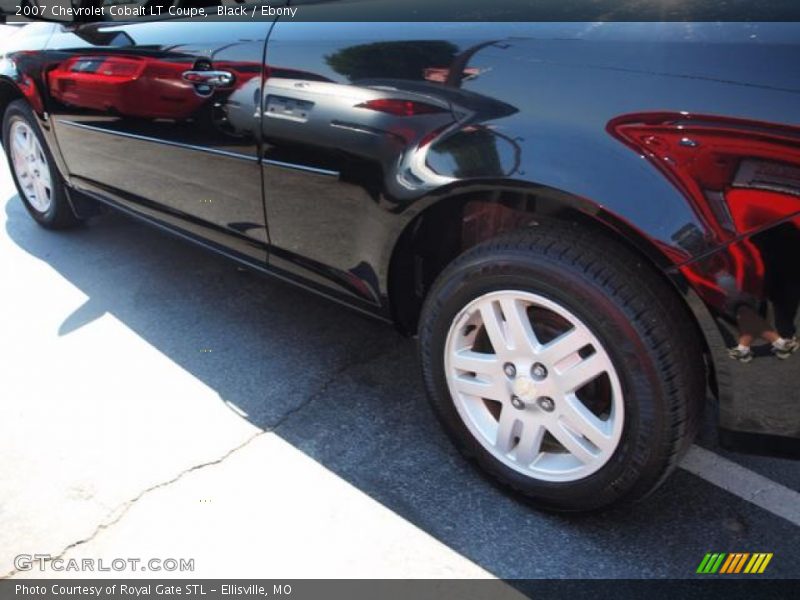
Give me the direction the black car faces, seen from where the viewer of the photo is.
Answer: facing away from the viewer and to the left of the viewer
